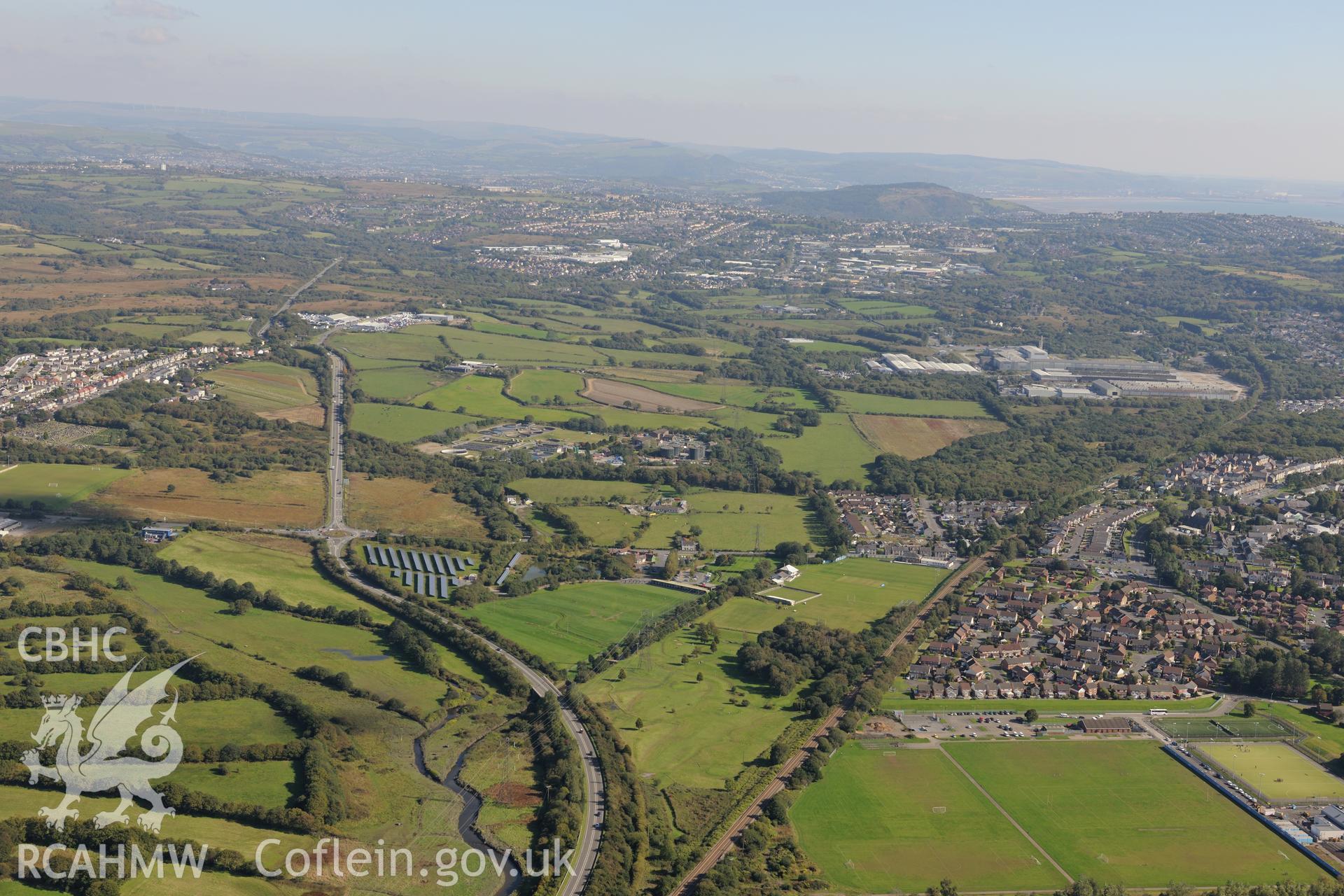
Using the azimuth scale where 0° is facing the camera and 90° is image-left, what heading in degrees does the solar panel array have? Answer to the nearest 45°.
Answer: approximately 270°
